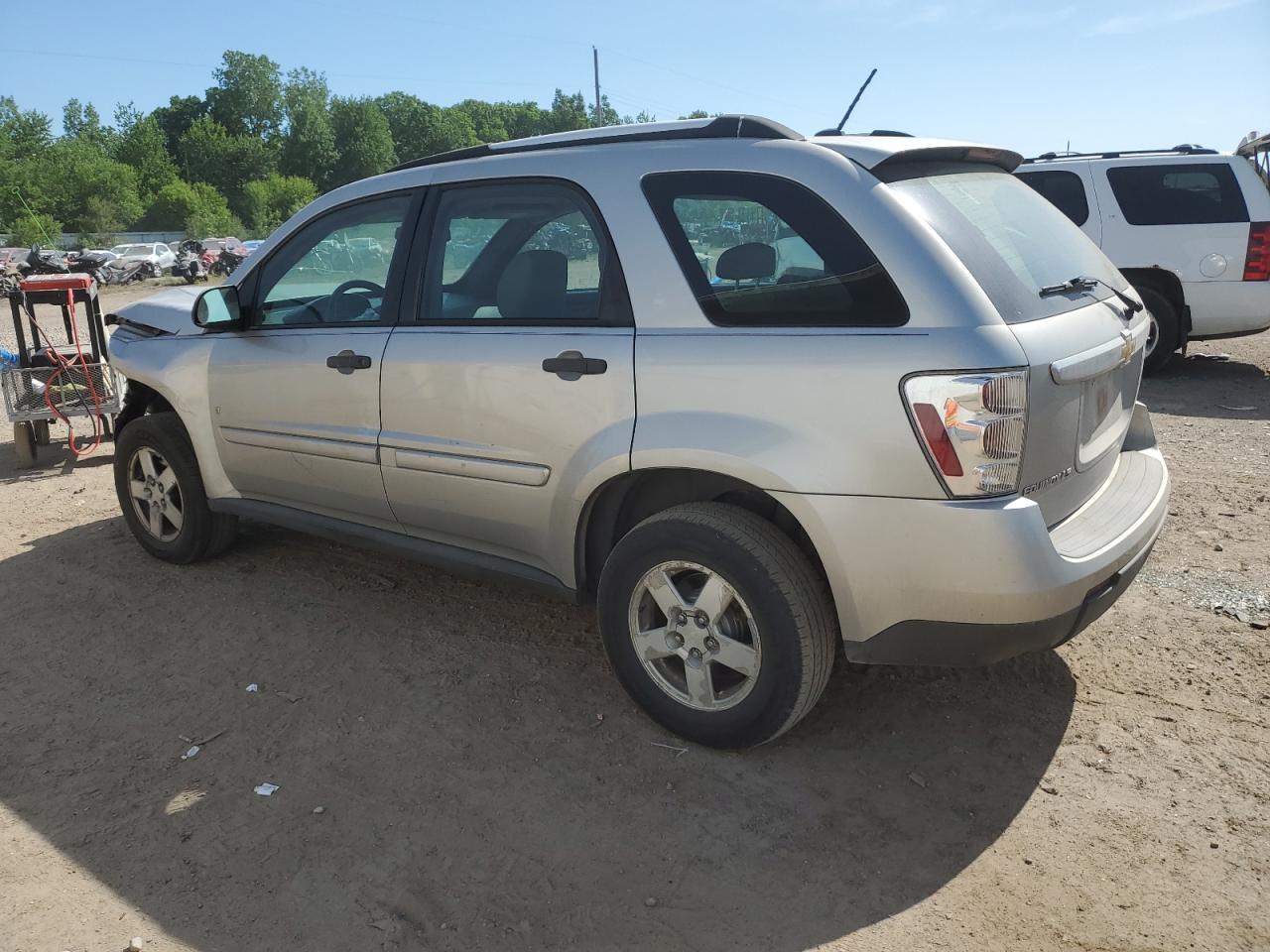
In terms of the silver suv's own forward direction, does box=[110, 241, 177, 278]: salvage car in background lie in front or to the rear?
in front

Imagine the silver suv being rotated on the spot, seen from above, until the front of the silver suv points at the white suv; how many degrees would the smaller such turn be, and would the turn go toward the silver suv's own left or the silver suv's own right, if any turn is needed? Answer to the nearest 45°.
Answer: approximately 90° to the silver suv's own right

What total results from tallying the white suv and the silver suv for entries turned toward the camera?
0

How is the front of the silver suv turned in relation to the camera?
facing away from the viewer and to the left of the viewer

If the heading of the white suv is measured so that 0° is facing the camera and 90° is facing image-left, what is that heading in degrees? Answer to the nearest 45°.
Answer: approximately 90°

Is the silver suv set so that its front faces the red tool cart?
yes

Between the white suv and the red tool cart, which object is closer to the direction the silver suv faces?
the red tool cart

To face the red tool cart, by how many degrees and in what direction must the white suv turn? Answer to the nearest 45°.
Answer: approximately 45° to its left

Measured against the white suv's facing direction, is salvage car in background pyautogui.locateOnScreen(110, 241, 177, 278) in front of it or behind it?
in front

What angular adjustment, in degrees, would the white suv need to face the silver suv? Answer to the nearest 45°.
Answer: approximately 90° to its left
